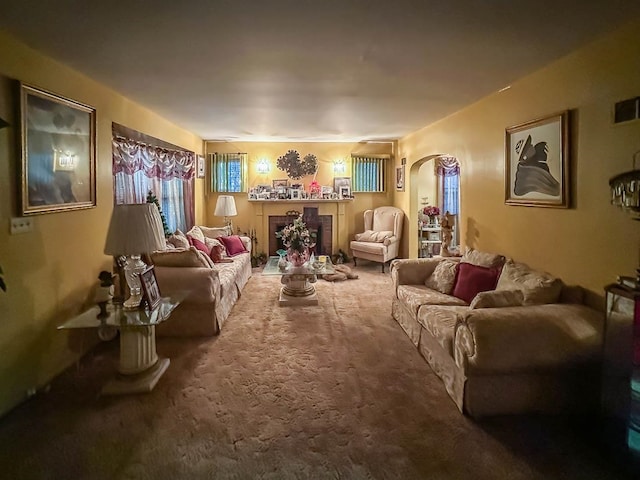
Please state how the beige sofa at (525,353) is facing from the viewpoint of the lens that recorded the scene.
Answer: facing to the left of the viewer

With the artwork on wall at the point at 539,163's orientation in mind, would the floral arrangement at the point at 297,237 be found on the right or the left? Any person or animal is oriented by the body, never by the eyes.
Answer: on its right

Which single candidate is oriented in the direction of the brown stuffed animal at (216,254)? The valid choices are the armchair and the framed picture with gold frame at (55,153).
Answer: the armchair

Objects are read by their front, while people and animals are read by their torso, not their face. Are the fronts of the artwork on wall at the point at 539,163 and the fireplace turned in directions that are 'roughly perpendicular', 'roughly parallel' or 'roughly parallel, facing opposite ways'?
roughly perpendicular

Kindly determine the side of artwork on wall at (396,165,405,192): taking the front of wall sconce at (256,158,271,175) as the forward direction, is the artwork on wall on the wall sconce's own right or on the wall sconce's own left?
on the wall sconce's own left

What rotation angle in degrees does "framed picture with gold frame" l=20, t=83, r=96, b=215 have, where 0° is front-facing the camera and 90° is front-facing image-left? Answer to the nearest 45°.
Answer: approximately 315°

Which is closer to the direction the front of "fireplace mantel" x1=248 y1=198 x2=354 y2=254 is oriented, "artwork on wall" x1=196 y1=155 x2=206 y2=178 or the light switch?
the light switch

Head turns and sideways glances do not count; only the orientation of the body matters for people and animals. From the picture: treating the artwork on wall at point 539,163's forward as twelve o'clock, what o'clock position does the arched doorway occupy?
The arched doorway is roughly at 4 o'clock from the artwork on wall.

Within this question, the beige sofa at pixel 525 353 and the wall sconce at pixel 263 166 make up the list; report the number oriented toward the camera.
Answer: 1
